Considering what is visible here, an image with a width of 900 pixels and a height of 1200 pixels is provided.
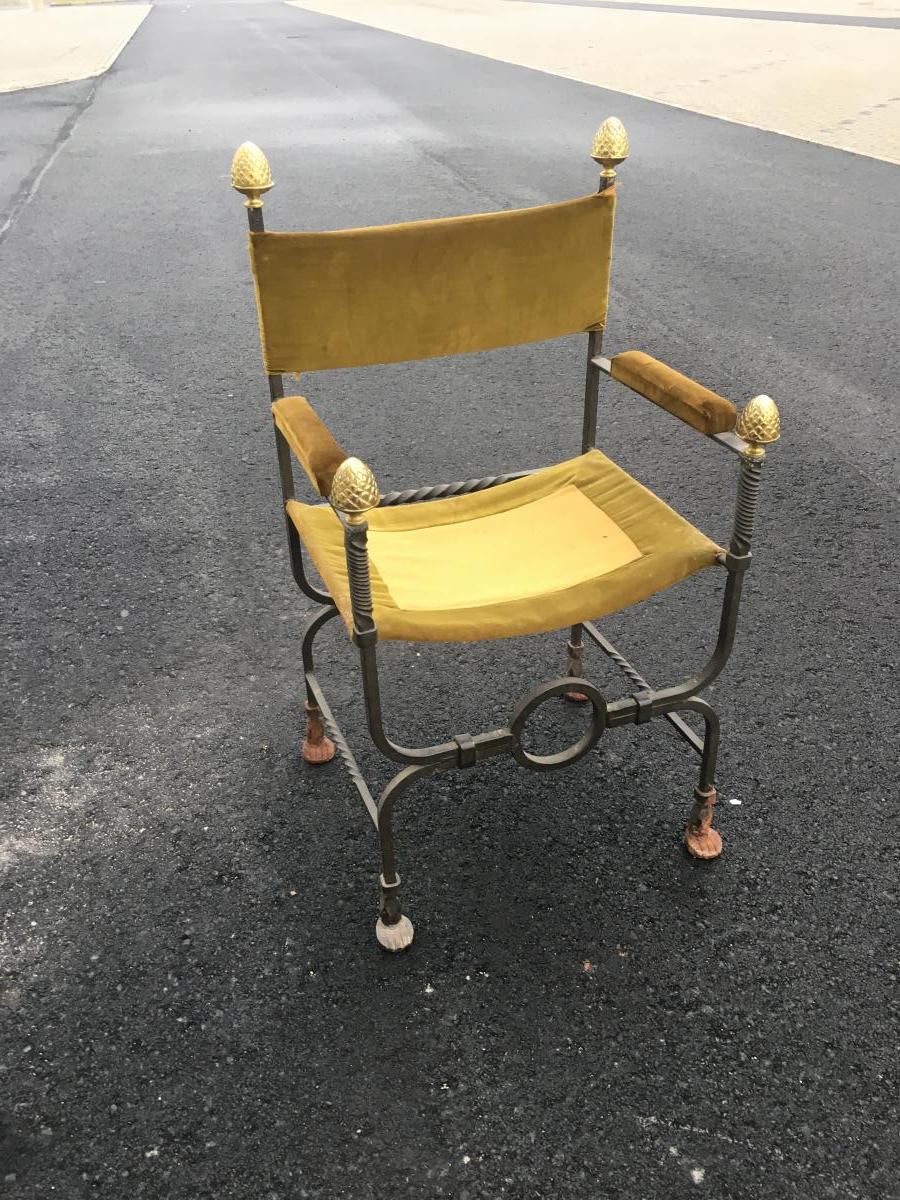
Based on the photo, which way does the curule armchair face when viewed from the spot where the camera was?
facing the viewer and to the right of the viewer
